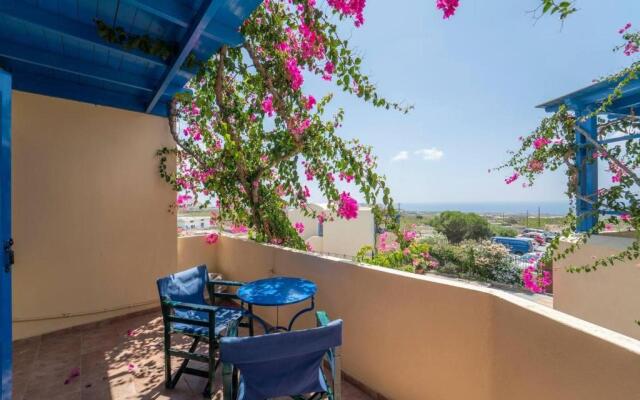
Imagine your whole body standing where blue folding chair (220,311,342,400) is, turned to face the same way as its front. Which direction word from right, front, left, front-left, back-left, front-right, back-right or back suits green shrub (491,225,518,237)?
front-right

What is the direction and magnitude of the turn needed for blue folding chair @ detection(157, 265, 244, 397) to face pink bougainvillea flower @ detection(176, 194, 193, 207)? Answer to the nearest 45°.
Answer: approximately 135° to its left

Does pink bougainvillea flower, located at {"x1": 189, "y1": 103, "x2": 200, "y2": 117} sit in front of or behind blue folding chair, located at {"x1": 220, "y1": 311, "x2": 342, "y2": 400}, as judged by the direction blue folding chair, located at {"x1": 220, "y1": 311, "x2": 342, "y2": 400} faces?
in front

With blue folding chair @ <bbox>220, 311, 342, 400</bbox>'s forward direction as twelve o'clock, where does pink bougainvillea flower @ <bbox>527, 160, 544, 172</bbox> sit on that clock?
The pink bougainvillea flower is roughly at 2 o'clock from the blue folding chair.

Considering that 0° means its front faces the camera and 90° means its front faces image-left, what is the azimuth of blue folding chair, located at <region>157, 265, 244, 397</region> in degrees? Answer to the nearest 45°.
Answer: approximately 315°

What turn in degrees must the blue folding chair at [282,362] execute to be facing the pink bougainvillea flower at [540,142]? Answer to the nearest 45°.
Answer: approximately 45° to its right

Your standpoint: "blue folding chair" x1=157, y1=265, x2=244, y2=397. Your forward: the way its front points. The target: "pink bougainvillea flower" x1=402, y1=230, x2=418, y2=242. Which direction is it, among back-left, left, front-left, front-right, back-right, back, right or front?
front-left

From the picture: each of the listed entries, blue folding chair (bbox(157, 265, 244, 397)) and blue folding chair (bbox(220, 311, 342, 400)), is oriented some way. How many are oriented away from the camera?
1

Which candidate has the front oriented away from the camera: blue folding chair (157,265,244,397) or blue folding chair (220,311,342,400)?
blue folding chair (220,311,342,400)

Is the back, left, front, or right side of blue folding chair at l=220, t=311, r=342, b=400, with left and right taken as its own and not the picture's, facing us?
back
